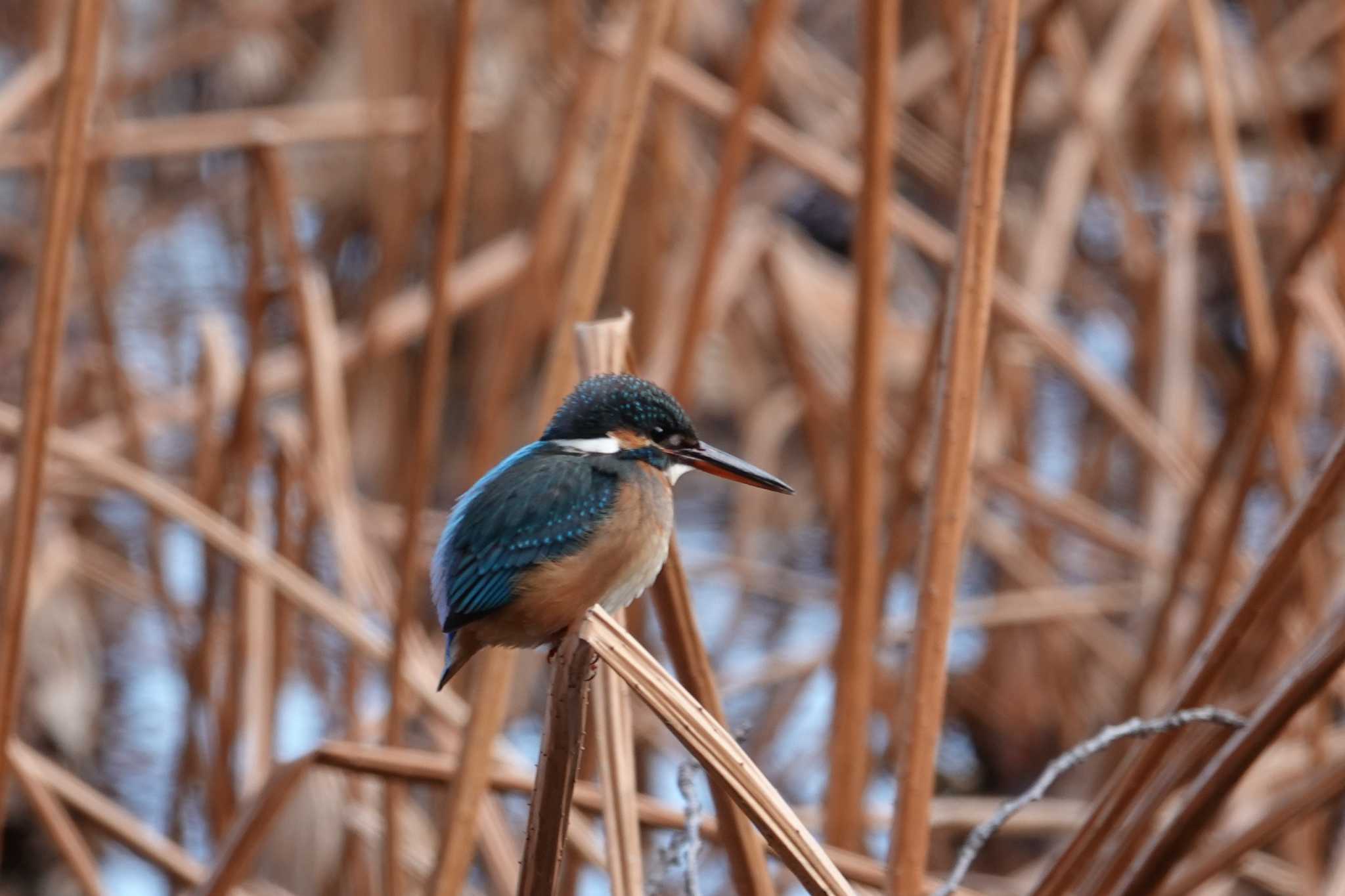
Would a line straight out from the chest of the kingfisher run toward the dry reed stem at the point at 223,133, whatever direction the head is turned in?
no

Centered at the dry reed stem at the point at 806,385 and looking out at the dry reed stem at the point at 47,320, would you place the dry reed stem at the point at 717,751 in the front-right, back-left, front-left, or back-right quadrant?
front-left

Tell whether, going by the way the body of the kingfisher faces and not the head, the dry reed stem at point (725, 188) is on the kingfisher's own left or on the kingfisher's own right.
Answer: on the kingfisher's own left

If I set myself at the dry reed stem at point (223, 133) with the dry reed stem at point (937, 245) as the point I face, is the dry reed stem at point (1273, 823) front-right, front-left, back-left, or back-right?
front-right

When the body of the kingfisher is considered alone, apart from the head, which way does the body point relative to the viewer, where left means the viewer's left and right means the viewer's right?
facing to the right of the viewer

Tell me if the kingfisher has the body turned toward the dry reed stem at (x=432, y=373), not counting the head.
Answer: no

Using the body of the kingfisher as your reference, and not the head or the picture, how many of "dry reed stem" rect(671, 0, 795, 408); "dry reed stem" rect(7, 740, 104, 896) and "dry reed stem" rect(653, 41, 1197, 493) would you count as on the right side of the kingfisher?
0

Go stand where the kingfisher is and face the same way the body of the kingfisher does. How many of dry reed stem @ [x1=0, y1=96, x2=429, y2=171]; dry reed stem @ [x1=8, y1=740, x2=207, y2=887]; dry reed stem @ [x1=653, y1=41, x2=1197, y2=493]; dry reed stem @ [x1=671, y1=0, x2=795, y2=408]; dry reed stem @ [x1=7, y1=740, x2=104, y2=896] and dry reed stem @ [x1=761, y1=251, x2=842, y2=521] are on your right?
0

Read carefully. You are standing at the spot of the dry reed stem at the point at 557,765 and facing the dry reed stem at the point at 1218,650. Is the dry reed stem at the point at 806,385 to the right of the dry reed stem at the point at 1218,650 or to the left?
left

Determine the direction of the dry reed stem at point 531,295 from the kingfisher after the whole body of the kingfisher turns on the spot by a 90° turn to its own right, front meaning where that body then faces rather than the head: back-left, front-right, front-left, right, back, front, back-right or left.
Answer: back

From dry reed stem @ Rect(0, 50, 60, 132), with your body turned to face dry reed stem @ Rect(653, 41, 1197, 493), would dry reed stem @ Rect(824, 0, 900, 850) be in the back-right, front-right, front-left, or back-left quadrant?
front-right

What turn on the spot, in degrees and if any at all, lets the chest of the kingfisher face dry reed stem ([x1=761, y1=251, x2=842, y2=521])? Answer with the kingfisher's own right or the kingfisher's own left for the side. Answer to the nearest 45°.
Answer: approximately 90° to the kingfisher's own left
